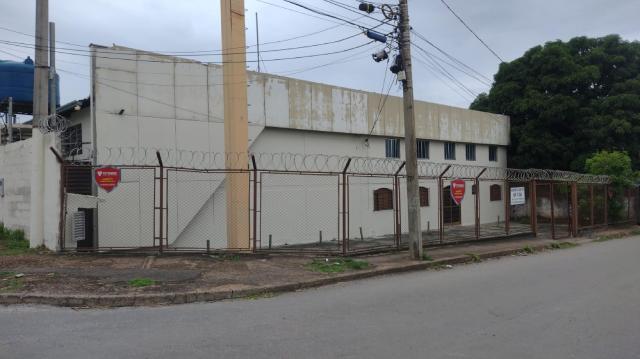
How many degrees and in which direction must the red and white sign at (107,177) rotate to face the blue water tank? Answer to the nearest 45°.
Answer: approximately 180°

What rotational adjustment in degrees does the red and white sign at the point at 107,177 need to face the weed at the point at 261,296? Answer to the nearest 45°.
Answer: approximately 45° to its left

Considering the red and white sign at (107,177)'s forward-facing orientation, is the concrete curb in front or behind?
in front

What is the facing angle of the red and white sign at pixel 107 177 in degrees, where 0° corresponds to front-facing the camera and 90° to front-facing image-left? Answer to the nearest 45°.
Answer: approximately 0°

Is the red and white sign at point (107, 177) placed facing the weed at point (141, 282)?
yes

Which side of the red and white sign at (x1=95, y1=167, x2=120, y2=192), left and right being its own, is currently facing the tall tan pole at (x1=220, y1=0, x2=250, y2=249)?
left

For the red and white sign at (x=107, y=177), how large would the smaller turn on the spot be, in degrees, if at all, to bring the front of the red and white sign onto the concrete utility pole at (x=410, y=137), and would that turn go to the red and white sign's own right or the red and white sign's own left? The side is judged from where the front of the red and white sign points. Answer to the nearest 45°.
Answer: approximately 90° to the red and white sign's own left

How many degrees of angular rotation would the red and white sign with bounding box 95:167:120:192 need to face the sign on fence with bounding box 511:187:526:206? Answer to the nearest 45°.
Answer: approximately 90° to its left

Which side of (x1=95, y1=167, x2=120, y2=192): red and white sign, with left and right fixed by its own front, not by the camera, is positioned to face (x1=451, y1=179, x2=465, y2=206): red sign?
left
